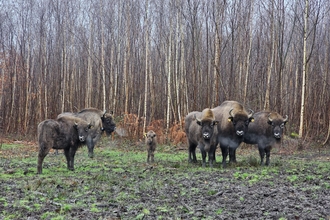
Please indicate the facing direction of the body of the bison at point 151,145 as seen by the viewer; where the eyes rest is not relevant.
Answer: toward the camera

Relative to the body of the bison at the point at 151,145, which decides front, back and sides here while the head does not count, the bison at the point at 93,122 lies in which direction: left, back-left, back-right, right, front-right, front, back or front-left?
back-right

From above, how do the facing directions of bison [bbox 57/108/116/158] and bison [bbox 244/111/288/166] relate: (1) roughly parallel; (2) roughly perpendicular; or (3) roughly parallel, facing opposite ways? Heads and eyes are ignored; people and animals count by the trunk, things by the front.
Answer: roughly perpendicular

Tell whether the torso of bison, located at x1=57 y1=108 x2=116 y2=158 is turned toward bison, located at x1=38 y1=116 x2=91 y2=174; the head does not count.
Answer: no

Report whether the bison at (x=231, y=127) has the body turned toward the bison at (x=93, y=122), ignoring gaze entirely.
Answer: no

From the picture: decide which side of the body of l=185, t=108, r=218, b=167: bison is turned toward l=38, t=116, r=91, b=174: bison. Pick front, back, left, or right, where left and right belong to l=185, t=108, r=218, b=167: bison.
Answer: right

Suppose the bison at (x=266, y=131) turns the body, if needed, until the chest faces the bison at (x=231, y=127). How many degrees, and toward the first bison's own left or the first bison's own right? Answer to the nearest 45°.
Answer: approximately 135° to the first bison's own right

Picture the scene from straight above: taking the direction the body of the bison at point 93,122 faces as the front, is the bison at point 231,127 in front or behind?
in front

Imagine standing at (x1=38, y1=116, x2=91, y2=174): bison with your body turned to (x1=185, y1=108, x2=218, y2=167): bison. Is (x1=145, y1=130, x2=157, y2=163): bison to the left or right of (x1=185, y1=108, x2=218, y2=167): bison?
left

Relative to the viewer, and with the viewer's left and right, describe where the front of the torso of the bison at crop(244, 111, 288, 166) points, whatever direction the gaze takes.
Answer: facing the viewer and to the right of the viewer

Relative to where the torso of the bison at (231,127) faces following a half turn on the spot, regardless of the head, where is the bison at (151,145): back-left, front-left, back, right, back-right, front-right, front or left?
front-left

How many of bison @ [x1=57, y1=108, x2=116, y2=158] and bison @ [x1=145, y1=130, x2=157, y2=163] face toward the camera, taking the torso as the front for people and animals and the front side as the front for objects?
1

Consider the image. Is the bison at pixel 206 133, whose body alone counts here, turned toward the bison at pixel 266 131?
no

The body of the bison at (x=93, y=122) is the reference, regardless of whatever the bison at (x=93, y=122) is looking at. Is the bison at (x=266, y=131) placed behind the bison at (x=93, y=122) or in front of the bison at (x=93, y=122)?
in front

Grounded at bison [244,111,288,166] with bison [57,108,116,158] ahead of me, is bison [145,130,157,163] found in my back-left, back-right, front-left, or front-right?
front-left

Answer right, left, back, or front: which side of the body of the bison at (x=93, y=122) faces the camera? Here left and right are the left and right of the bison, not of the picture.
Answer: right

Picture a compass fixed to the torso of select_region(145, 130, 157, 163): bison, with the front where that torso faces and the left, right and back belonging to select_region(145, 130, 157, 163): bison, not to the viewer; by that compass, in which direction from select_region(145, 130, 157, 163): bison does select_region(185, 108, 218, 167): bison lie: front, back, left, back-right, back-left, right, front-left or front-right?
front-left

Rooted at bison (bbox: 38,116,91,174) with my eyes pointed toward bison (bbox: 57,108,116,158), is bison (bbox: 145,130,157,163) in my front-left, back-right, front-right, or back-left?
front-right
